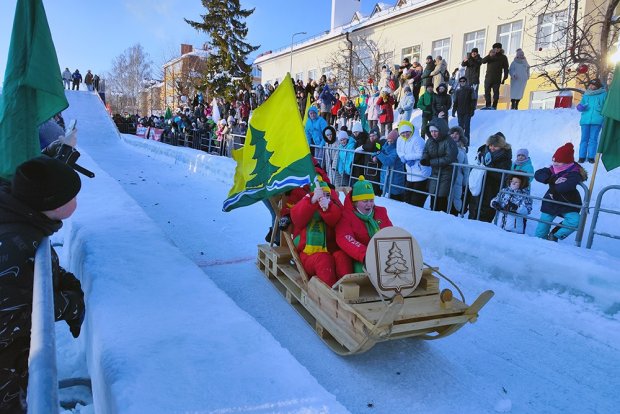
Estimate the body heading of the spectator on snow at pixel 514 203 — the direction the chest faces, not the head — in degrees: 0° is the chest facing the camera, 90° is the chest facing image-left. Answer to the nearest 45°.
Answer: approximately 45°

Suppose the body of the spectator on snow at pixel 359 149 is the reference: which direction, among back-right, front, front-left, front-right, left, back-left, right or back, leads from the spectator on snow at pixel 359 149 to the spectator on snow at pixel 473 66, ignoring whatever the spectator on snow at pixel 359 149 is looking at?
back

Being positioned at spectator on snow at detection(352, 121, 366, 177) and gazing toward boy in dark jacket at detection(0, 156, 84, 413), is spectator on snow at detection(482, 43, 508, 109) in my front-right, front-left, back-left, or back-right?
back-left

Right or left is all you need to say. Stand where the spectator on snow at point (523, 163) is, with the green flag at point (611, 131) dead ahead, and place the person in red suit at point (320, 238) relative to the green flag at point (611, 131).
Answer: right

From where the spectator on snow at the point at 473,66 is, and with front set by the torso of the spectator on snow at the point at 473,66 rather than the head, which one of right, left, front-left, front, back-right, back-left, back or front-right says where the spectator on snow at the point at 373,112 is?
front-right

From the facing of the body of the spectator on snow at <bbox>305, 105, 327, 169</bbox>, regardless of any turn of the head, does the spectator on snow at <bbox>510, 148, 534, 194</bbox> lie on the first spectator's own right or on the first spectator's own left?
on the first spectator's own left

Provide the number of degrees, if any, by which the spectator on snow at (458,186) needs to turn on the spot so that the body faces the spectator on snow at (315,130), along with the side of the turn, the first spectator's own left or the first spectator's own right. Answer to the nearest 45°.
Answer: approximately 90° to the first spectator's own right
